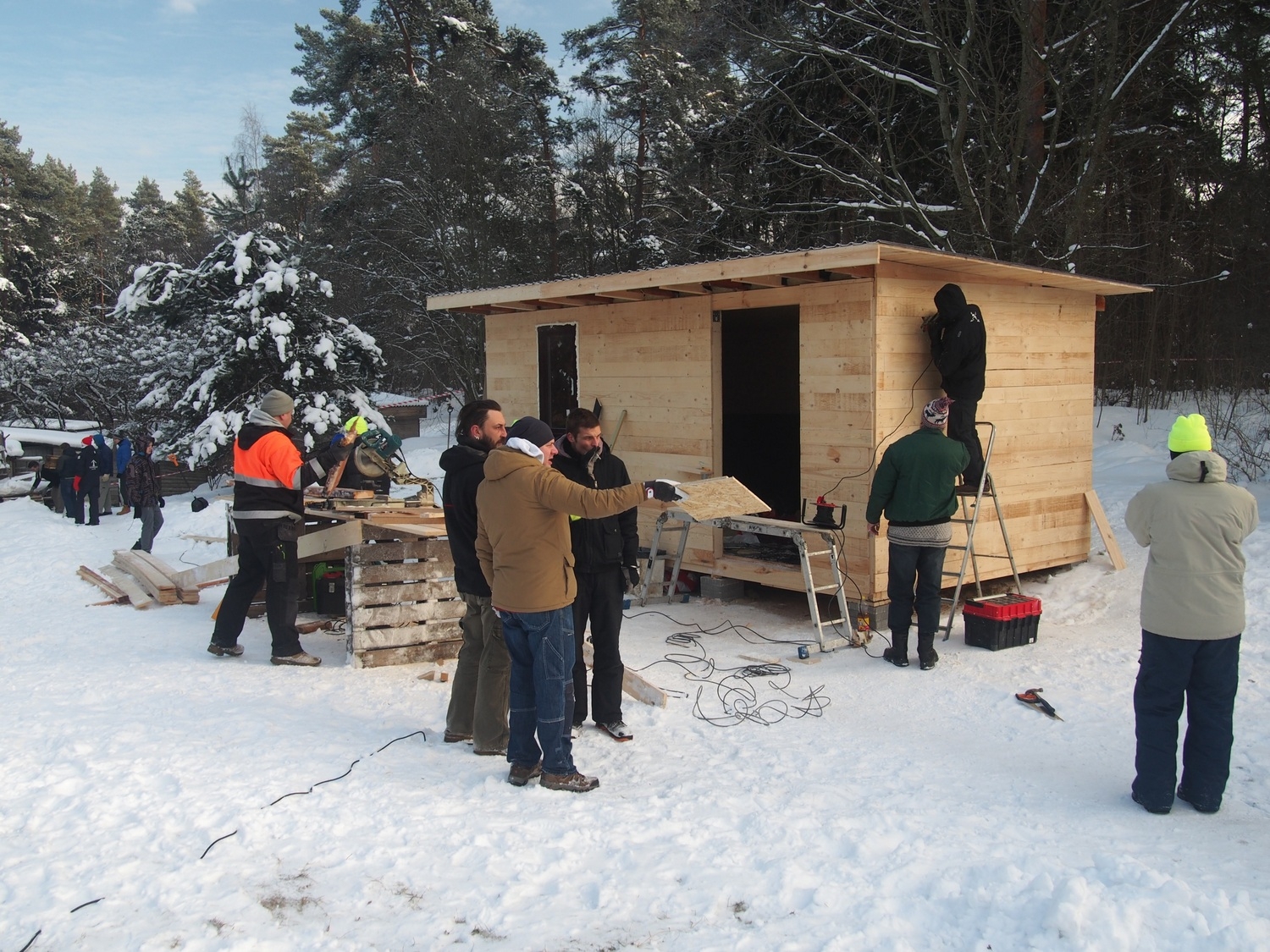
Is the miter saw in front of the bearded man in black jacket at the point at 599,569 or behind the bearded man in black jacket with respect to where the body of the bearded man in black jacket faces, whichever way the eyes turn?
behind

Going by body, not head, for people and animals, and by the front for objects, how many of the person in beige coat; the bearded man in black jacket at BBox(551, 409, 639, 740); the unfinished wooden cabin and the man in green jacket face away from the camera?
2

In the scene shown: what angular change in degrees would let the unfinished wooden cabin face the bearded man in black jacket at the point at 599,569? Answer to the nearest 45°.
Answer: approximately 45° to its left

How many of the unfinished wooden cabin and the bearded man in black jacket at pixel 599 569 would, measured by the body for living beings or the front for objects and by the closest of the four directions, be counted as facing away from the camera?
0

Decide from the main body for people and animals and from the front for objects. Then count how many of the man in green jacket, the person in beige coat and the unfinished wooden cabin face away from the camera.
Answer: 2

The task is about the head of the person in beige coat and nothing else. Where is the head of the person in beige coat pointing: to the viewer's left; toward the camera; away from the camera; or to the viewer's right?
away from the camera

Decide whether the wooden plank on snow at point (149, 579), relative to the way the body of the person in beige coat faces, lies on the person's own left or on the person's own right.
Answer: on the person's own left

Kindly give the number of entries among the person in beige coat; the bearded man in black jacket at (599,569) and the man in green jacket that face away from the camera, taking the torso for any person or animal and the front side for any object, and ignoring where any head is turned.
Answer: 2

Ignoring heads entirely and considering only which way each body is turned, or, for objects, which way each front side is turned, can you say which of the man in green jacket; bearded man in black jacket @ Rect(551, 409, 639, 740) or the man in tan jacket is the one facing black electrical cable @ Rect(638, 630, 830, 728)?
the man in tan jacket

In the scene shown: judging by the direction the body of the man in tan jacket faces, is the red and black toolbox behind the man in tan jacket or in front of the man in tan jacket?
in front

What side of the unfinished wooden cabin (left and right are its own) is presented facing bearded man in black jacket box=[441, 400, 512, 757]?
front

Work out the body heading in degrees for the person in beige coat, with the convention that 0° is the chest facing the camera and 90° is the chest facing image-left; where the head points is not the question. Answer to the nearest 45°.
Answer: approximately 180°

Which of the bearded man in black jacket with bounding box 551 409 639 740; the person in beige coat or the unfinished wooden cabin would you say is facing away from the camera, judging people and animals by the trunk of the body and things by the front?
the person in beige coat

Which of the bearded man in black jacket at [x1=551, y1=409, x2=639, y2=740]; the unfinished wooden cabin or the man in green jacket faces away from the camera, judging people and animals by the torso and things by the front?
the man in green jacket

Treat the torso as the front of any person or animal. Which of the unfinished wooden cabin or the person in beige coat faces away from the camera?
the person in beige coat

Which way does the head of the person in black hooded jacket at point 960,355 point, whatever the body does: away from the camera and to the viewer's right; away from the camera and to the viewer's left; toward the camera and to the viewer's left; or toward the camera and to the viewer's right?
away from the camera and to the viewer's left
